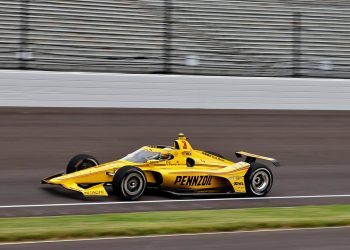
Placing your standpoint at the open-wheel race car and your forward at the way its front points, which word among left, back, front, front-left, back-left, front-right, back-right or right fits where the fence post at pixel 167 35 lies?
back-right

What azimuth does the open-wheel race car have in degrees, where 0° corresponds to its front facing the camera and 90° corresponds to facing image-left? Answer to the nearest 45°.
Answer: approximately 45°

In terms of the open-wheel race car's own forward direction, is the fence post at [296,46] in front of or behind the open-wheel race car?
behind
